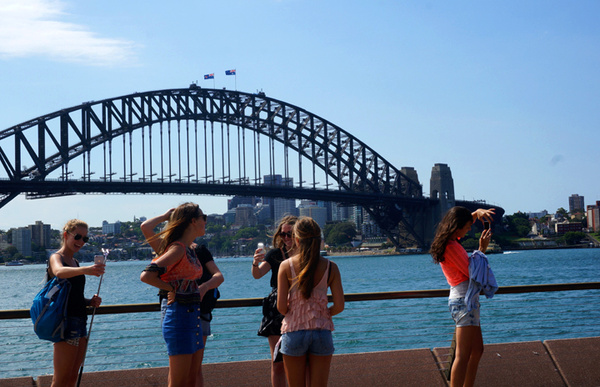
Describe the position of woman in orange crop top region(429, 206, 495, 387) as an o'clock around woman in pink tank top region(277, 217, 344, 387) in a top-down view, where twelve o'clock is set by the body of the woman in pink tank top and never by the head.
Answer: The woman in orange crop top is roughly at 2 o'clock from the woman in pink tank top.

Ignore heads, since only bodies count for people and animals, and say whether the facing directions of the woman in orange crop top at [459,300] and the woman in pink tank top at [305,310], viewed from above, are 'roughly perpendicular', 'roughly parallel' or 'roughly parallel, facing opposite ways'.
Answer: roughly perpendicular

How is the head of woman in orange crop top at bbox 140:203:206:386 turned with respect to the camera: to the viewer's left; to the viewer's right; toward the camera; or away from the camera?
to the viewer's right

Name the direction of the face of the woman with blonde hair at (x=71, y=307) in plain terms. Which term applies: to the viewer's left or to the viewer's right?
to the viewer's right

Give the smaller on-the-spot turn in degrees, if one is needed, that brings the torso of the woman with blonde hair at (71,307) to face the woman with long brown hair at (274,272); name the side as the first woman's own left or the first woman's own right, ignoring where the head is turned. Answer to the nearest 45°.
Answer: approximately 45° to the first woman's own left

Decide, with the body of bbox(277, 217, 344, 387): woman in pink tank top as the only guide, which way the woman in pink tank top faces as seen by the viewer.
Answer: away from the camera
